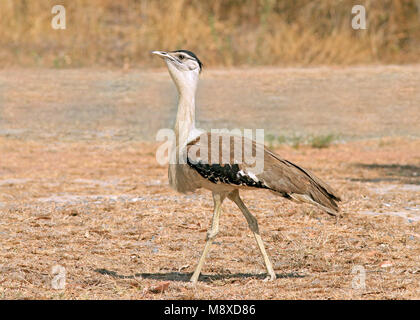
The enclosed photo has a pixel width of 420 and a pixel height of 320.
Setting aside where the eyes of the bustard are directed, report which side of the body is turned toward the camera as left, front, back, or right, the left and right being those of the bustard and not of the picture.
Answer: left
